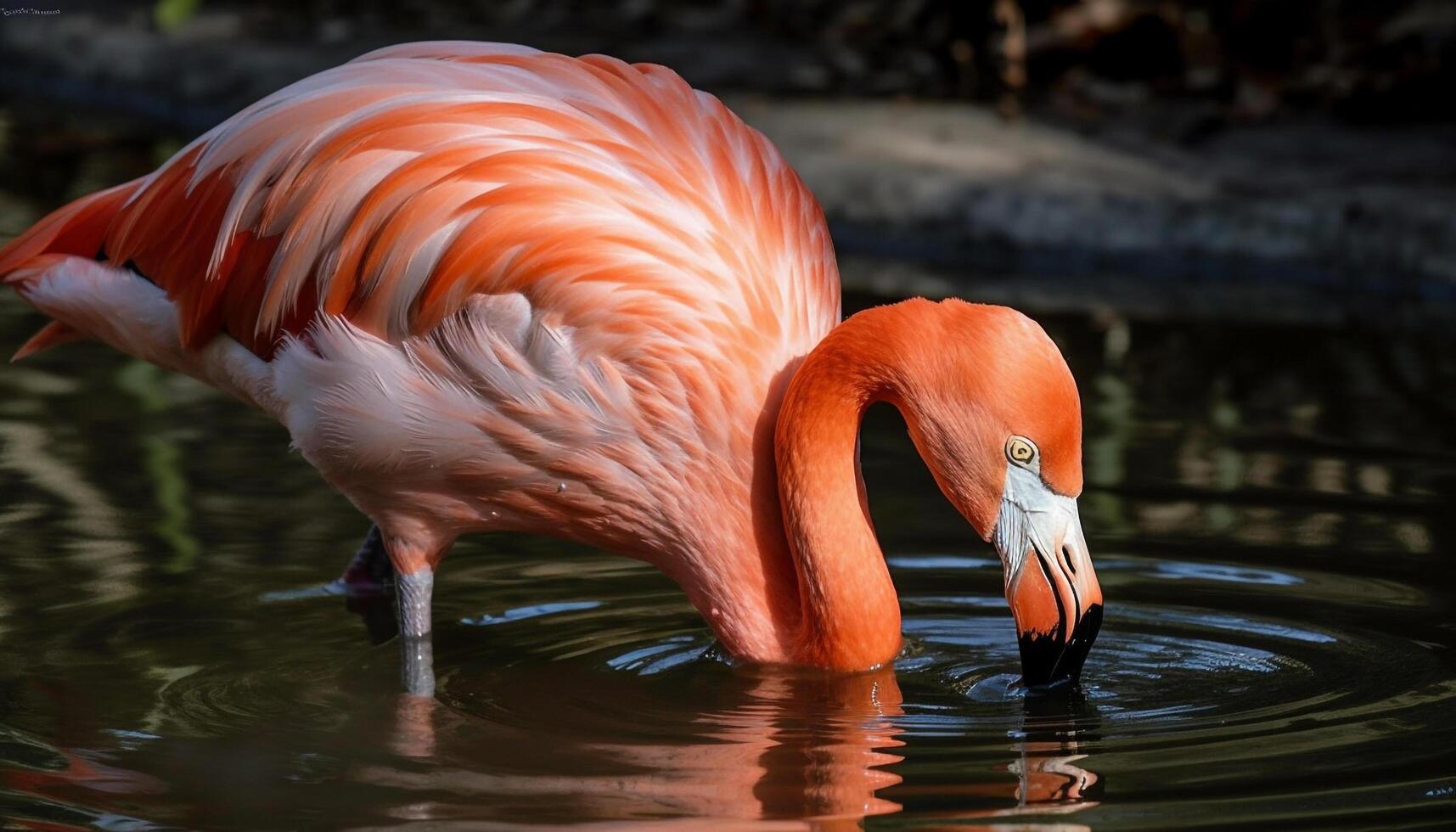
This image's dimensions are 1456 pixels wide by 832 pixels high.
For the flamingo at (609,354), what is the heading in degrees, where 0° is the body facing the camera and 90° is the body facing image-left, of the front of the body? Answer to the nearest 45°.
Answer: approximately 270°
